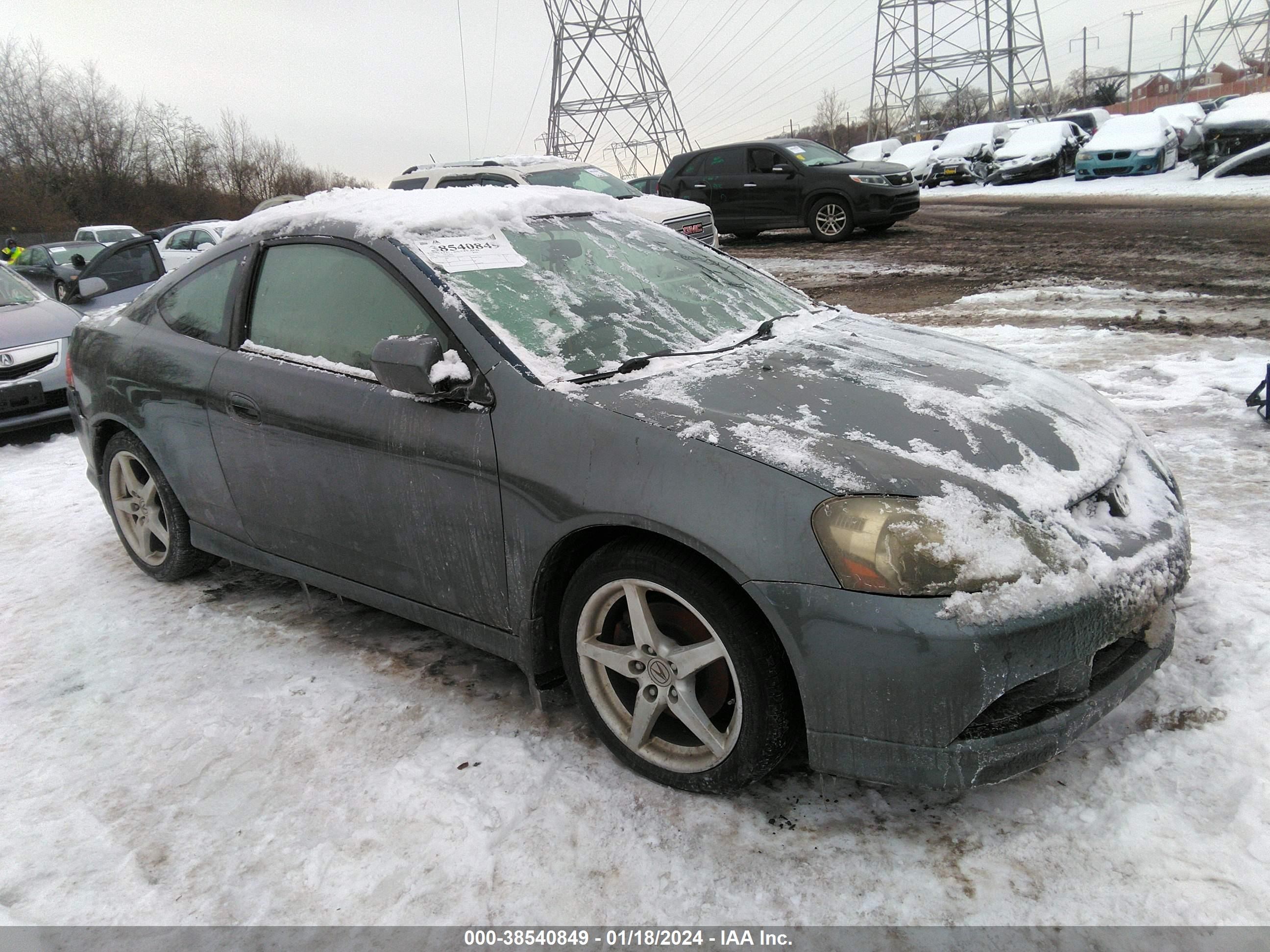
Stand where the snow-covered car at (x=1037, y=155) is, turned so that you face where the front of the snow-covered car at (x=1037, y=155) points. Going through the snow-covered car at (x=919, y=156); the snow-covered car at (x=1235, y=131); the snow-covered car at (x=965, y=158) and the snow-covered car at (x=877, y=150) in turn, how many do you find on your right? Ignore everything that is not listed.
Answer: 3

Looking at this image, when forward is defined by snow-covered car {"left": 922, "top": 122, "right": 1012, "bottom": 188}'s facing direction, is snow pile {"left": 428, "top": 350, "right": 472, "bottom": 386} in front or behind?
in front

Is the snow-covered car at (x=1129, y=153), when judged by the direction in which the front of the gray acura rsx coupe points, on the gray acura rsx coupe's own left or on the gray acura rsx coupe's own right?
on the gray acura rsx coupe's own left

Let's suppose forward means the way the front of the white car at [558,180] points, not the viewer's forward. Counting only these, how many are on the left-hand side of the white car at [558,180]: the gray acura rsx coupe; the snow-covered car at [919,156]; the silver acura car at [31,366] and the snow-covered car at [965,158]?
2

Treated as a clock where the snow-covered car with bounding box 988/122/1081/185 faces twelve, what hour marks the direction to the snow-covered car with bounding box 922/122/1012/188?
the snow-covered car with bounding box 922/122/1012/188 is roughly at 3 o'clock from the snow-covered car with bounding box 988/122/1081/185.

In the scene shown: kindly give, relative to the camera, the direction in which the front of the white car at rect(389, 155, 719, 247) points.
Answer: facing the viewer and to the right of the viewer

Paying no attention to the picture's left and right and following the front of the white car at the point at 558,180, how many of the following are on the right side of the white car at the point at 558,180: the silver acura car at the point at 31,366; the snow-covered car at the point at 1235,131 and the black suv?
1

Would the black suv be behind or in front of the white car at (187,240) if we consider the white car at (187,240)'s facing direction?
in front

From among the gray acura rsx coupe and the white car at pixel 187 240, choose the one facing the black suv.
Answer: the white car
